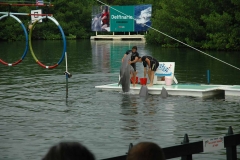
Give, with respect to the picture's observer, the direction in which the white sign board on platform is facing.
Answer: facing the viewer

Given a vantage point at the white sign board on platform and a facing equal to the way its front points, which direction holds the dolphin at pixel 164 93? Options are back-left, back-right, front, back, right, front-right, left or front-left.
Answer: front

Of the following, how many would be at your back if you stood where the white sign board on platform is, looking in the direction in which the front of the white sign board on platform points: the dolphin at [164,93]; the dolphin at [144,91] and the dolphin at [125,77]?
0

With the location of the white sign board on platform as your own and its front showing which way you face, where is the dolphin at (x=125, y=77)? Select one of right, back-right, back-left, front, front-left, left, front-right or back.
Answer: front-right

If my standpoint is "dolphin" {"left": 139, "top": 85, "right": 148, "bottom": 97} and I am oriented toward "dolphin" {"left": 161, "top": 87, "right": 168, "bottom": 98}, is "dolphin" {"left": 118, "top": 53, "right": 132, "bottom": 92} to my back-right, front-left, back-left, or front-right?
back-left

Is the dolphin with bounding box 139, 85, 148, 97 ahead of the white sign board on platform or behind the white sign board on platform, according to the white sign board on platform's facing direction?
ahead
